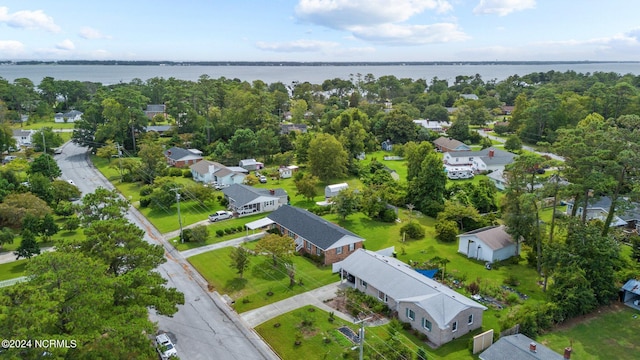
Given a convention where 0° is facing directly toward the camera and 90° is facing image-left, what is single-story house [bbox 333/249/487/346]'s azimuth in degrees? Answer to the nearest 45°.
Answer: approximately 45°

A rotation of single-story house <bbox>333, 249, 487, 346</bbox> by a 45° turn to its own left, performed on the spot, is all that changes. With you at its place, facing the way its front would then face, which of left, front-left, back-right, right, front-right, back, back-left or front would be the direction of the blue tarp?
back

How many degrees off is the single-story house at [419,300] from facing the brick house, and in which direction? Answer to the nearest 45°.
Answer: approximately 90° to its right

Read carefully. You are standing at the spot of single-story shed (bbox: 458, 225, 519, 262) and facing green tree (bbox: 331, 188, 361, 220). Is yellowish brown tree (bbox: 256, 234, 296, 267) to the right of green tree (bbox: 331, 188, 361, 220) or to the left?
left

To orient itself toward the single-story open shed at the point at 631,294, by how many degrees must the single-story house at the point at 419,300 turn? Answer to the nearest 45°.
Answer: approximately 180°

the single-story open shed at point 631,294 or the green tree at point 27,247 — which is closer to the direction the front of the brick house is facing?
the green tree

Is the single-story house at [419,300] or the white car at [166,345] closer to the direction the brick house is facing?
the white car

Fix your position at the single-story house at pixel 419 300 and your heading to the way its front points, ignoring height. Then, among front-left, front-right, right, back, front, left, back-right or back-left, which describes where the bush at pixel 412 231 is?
back-right

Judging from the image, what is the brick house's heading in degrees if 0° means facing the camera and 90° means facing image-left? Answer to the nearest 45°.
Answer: approximately 45°

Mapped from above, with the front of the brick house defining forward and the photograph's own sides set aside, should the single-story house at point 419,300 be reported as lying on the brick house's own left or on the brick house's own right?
on the brick house's own left
